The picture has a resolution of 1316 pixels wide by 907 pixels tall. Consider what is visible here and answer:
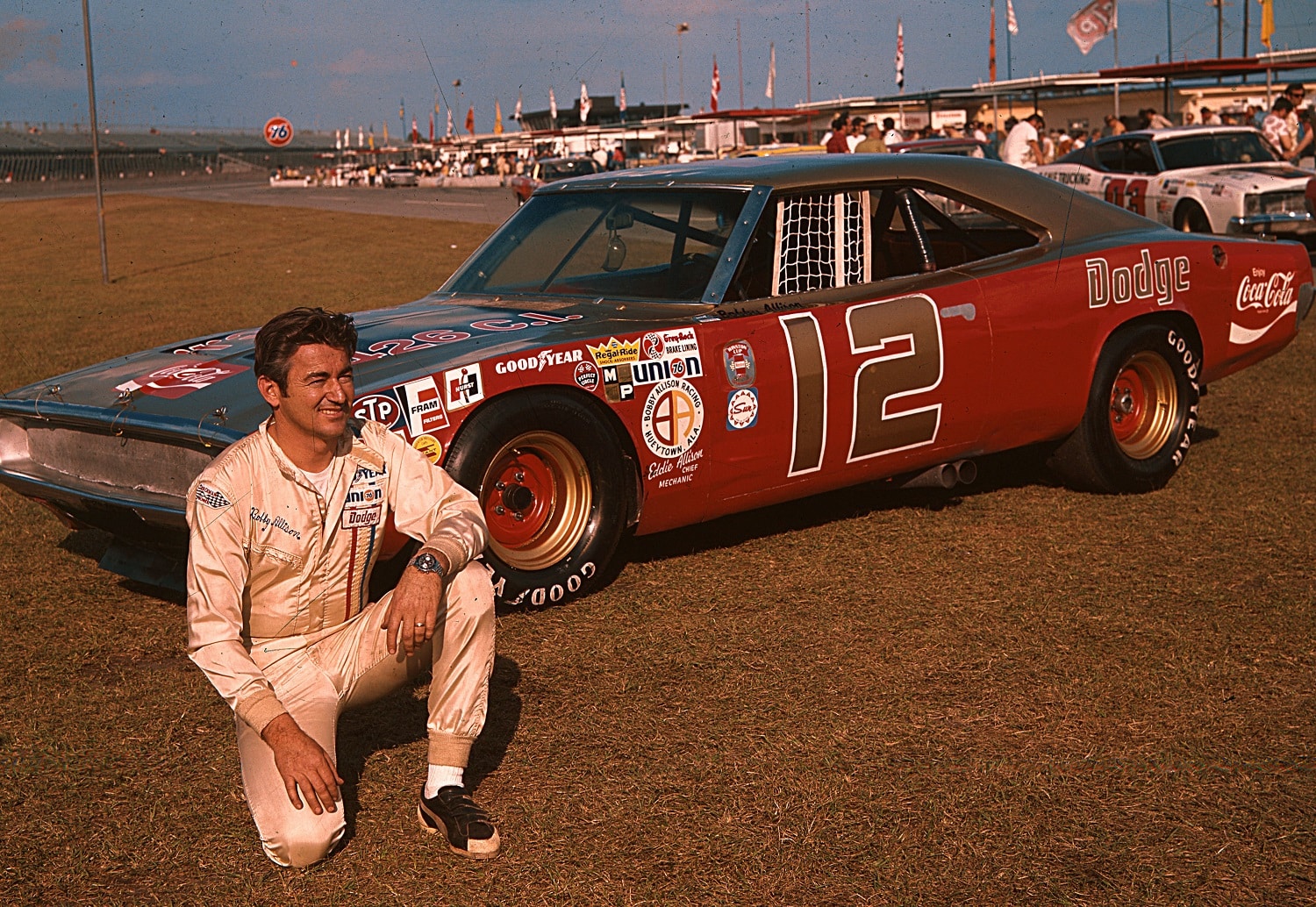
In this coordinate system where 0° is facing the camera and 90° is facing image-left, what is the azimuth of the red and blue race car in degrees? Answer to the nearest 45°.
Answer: approximately 45°

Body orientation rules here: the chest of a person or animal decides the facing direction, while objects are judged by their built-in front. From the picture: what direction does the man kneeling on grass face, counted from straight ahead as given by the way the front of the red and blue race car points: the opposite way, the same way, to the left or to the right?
to the left

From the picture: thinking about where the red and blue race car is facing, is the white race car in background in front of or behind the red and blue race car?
behind

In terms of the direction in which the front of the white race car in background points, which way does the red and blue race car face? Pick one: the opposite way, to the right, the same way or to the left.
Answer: to the right

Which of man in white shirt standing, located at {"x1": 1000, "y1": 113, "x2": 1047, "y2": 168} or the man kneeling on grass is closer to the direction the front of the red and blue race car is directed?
the man kneeling on grass

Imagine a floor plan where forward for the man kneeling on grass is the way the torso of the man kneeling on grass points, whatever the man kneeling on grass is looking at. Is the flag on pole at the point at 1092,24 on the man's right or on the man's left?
on the man's left

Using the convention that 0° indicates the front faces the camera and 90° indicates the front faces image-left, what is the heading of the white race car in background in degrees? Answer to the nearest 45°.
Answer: approximately 315°

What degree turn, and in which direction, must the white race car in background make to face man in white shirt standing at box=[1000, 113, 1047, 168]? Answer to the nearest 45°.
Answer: approximately 180°

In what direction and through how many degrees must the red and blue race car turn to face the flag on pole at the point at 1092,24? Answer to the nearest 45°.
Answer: approximately 135° to its right

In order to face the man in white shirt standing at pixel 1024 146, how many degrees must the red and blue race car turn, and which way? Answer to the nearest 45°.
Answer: approximately 135° to its right
